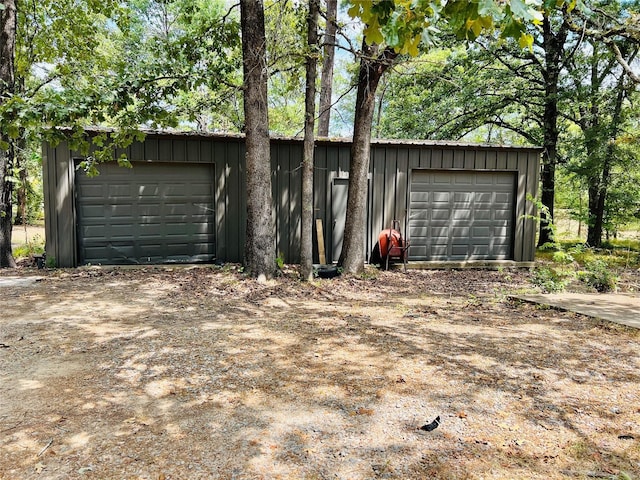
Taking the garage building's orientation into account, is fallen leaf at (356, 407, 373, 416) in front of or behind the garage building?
in front

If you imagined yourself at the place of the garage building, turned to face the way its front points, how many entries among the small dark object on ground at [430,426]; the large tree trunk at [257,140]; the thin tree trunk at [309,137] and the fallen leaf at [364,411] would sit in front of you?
4

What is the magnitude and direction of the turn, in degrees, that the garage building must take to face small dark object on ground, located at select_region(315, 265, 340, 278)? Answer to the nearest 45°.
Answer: approximately 45° to its left

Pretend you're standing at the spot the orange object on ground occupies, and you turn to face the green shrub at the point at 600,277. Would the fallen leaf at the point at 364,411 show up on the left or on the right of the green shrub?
right

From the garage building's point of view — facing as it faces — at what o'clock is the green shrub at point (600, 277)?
The green shrub is roughly at 10 o'clock from the garage building.

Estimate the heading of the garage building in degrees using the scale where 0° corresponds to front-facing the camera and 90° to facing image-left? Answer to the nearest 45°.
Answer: approximately 0°

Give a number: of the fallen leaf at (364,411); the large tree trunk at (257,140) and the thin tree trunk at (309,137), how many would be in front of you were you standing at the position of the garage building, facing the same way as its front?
3

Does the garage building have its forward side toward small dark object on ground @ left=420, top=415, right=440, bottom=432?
yes

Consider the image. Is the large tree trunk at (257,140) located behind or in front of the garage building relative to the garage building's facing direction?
in front

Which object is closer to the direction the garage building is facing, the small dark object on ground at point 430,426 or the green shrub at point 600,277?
the small dark object on ground
